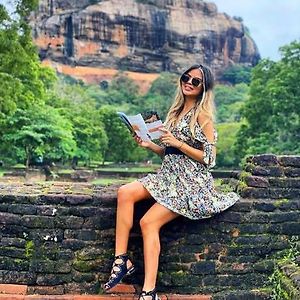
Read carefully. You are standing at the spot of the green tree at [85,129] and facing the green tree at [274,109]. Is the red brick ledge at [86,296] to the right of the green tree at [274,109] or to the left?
right

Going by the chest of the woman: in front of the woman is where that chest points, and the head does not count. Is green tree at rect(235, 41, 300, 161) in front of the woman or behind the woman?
behind

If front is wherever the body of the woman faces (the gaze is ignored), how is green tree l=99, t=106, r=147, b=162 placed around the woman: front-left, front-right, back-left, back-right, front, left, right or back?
back-right

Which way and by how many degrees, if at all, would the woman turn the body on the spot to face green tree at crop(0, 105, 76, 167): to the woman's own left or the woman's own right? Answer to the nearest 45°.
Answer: approximately 135° to the woman's own right

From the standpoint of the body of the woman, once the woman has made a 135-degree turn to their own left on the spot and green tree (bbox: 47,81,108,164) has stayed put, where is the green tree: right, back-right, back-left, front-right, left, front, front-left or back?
left

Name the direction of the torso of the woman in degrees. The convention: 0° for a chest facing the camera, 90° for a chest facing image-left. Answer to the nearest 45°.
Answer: approximately 45°
